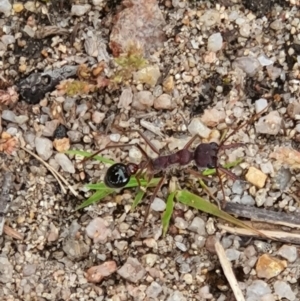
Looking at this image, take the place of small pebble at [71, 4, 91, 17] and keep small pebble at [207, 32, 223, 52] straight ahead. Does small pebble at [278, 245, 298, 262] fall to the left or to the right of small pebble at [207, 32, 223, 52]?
right

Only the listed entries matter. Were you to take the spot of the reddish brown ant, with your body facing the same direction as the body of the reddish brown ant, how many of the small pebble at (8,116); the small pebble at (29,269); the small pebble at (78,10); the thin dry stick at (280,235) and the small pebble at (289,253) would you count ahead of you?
2

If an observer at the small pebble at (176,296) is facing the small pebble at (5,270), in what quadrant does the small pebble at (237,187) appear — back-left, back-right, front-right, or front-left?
back-right
